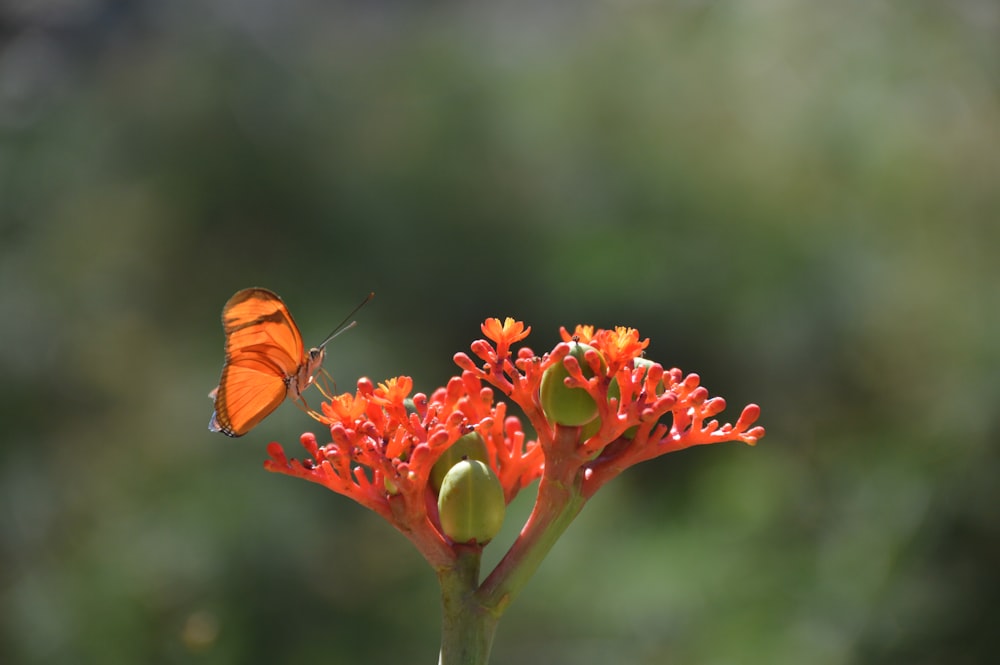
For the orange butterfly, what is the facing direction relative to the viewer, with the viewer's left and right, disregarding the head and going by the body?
facing to the right of the viewer
